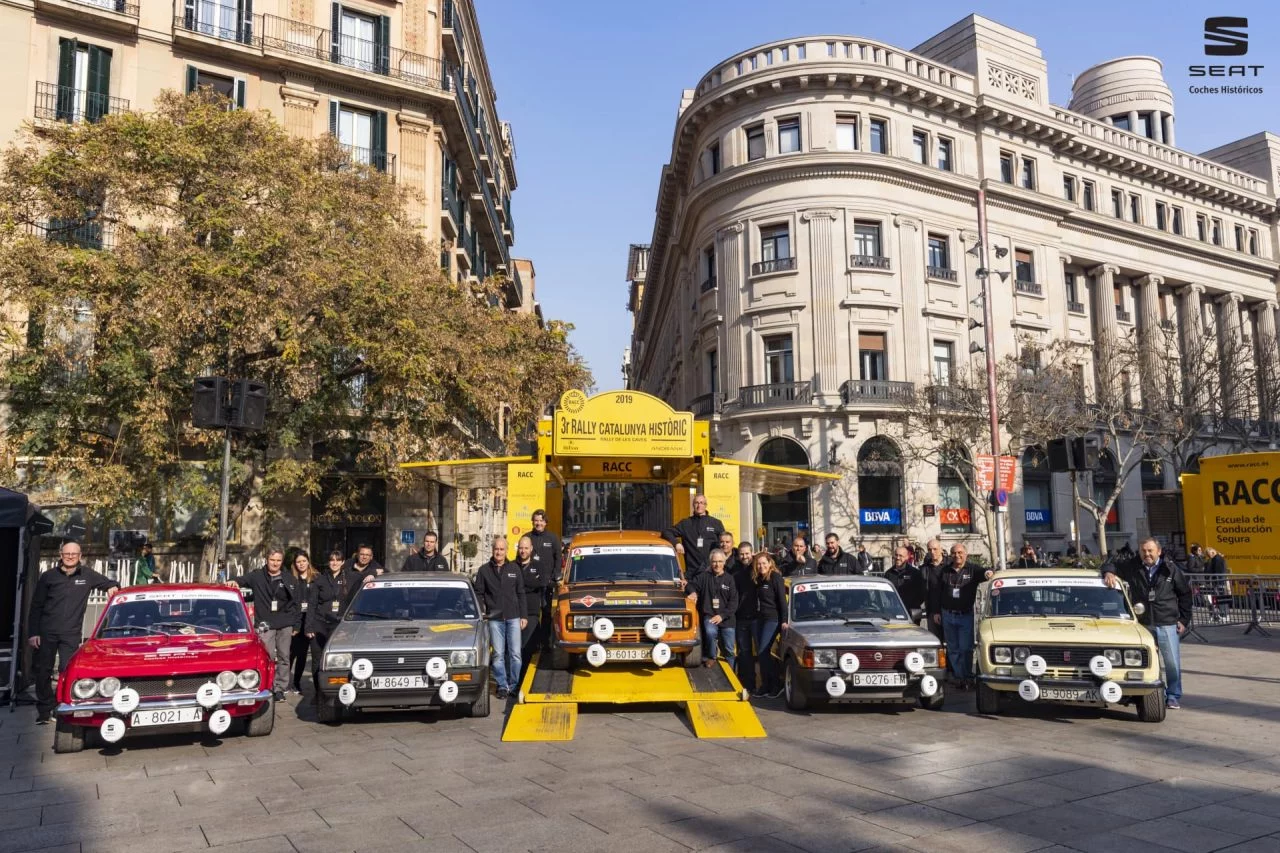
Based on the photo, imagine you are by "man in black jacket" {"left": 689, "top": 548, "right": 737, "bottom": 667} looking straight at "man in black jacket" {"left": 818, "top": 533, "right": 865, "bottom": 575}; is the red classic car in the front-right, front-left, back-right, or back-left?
back-left

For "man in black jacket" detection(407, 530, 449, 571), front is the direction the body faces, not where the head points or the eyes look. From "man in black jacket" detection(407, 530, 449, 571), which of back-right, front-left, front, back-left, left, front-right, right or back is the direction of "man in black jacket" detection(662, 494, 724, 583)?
left

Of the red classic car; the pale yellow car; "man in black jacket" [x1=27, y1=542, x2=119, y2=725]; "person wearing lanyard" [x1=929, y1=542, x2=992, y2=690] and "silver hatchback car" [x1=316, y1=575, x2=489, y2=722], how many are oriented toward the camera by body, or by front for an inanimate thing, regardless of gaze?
5

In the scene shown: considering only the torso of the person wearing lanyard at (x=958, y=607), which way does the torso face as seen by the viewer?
toward the camera

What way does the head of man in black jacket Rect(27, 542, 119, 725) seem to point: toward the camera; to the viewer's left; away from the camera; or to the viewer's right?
toward the camera

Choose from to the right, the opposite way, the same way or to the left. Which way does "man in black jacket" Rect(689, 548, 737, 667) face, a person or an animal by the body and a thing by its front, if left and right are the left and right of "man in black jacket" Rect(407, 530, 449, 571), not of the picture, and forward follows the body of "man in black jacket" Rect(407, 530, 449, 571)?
the same way

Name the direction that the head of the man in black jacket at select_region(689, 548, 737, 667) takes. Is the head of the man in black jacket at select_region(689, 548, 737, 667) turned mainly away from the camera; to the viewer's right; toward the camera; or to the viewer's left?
toward the camera

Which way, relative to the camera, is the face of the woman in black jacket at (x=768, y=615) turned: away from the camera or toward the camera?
toward the camera

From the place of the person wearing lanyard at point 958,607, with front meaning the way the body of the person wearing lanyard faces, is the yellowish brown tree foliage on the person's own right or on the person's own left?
on the person's own right

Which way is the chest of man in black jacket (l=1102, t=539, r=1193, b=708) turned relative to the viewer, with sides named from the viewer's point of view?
facing the viewer

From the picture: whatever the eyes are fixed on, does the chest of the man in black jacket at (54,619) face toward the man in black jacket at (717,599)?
no

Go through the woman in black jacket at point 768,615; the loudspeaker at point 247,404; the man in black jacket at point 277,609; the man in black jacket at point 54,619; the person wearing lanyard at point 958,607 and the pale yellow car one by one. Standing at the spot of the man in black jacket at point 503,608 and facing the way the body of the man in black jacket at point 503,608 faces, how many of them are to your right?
3

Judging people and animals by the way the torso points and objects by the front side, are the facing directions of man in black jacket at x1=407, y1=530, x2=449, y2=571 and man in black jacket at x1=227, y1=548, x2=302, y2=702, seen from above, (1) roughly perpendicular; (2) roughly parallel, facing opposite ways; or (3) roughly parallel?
roughly parallel

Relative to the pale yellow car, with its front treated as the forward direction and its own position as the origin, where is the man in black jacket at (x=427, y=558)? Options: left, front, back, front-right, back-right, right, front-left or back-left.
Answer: right

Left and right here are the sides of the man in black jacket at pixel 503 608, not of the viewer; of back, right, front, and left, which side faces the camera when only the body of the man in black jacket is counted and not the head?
front

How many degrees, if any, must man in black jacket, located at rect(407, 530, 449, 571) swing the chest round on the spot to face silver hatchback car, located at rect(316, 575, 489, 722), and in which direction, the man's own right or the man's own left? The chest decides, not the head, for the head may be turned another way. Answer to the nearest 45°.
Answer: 0° — they already face it

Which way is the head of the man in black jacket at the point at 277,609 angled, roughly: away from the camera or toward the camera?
toward the camera
